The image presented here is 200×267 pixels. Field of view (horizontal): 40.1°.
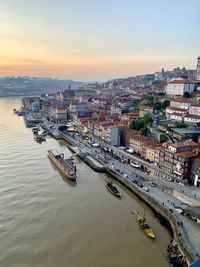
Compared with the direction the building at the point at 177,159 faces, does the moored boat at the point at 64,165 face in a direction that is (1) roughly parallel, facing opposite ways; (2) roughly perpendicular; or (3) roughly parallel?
roughly perpendicular

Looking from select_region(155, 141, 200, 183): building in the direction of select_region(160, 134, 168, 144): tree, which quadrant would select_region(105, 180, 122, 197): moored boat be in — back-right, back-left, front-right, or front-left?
back-left

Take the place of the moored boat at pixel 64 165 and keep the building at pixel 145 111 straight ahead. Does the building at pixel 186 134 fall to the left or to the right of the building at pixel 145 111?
right
